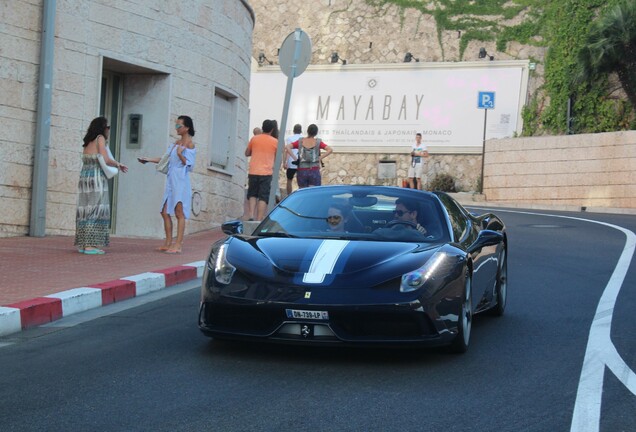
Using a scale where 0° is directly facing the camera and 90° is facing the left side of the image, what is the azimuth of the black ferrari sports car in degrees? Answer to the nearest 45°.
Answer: approximately 45°

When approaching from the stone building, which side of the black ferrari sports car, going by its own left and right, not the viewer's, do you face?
right

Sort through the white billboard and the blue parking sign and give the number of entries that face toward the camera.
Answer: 2

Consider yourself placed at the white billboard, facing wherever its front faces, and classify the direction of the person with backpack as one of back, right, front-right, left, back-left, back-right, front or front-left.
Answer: front

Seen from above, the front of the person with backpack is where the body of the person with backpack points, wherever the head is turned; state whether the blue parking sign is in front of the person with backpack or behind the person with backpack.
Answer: in front

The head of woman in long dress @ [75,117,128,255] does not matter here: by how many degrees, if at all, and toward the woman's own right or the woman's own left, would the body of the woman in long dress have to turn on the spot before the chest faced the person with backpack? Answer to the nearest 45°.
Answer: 0° — they already face them

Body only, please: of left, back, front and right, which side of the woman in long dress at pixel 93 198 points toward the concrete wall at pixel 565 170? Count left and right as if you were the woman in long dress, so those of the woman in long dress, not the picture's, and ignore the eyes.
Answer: front

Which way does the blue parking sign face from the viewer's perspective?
toward the camera

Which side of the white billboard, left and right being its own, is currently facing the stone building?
front

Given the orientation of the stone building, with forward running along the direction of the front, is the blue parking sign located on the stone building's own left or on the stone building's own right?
on the stone building's own left

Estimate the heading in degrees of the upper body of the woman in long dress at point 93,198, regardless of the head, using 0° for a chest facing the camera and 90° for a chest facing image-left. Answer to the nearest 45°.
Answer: approximately 225°

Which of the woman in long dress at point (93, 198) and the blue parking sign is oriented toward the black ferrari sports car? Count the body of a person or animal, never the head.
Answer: the blue parking sign

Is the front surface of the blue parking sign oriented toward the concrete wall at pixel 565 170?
no

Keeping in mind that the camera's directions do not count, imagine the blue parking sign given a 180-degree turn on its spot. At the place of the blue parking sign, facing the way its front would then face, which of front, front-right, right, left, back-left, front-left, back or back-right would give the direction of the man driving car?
back

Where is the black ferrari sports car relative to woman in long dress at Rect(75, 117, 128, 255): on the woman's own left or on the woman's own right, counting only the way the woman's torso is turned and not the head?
on the woman's own right

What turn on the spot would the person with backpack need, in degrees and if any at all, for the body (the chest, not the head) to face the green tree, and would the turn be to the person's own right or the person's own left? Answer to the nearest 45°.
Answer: approximately 45° to the person's own right

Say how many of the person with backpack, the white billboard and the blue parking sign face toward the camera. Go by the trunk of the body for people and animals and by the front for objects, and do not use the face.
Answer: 2

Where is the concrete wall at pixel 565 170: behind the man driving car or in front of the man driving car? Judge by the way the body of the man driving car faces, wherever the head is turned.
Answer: behind
